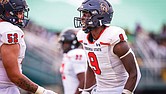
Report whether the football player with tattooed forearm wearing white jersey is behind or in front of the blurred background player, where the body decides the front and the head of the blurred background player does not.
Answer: in front

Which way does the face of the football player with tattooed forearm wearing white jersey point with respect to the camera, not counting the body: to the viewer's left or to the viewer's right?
to the viewer's right

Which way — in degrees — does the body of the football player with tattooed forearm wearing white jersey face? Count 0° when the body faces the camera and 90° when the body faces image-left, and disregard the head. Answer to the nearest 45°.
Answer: approximately 270°

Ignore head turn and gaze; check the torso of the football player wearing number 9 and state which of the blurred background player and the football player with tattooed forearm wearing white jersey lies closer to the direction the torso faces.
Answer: the football player with tattooed forearm wearing white jersey

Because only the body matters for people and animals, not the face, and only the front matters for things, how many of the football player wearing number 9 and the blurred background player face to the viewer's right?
0
